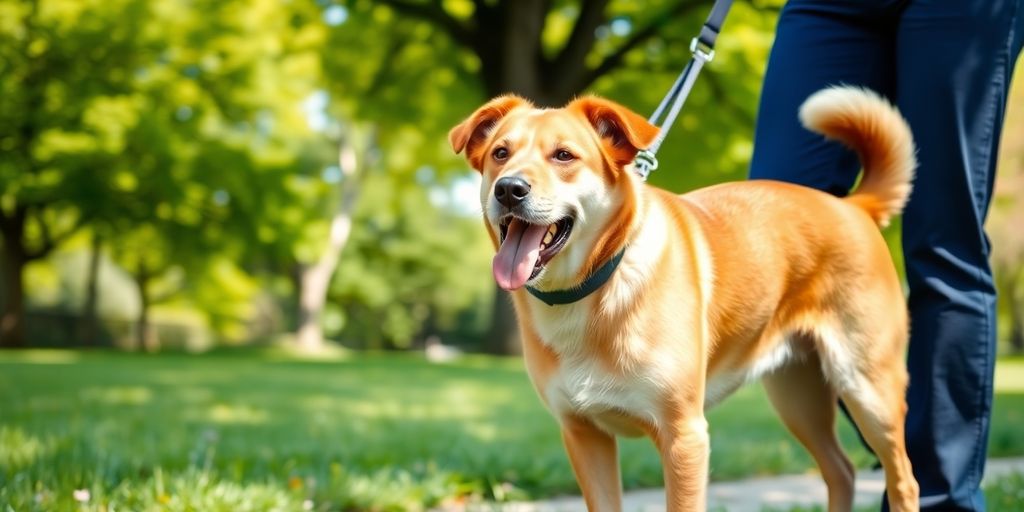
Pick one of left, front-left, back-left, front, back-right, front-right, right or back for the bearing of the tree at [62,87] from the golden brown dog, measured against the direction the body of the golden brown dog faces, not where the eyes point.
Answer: right

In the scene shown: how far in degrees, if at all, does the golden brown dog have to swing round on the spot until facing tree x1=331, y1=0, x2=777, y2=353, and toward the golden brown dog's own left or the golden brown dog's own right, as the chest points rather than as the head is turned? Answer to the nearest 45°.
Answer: approximately 135° to the golden brown dog's own right

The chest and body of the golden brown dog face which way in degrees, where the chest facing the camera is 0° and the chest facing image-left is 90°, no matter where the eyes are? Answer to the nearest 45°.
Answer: approximately 45°

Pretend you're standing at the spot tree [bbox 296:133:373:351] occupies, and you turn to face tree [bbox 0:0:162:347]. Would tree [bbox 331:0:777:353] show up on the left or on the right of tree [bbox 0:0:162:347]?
left

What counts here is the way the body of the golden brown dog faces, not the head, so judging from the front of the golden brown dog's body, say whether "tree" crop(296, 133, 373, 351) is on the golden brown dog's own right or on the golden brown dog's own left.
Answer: on the golden brown dog's own right

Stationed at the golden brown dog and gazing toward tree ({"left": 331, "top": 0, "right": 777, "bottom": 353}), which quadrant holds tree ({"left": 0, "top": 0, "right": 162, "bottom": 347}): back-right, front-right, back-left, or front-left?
front-left
